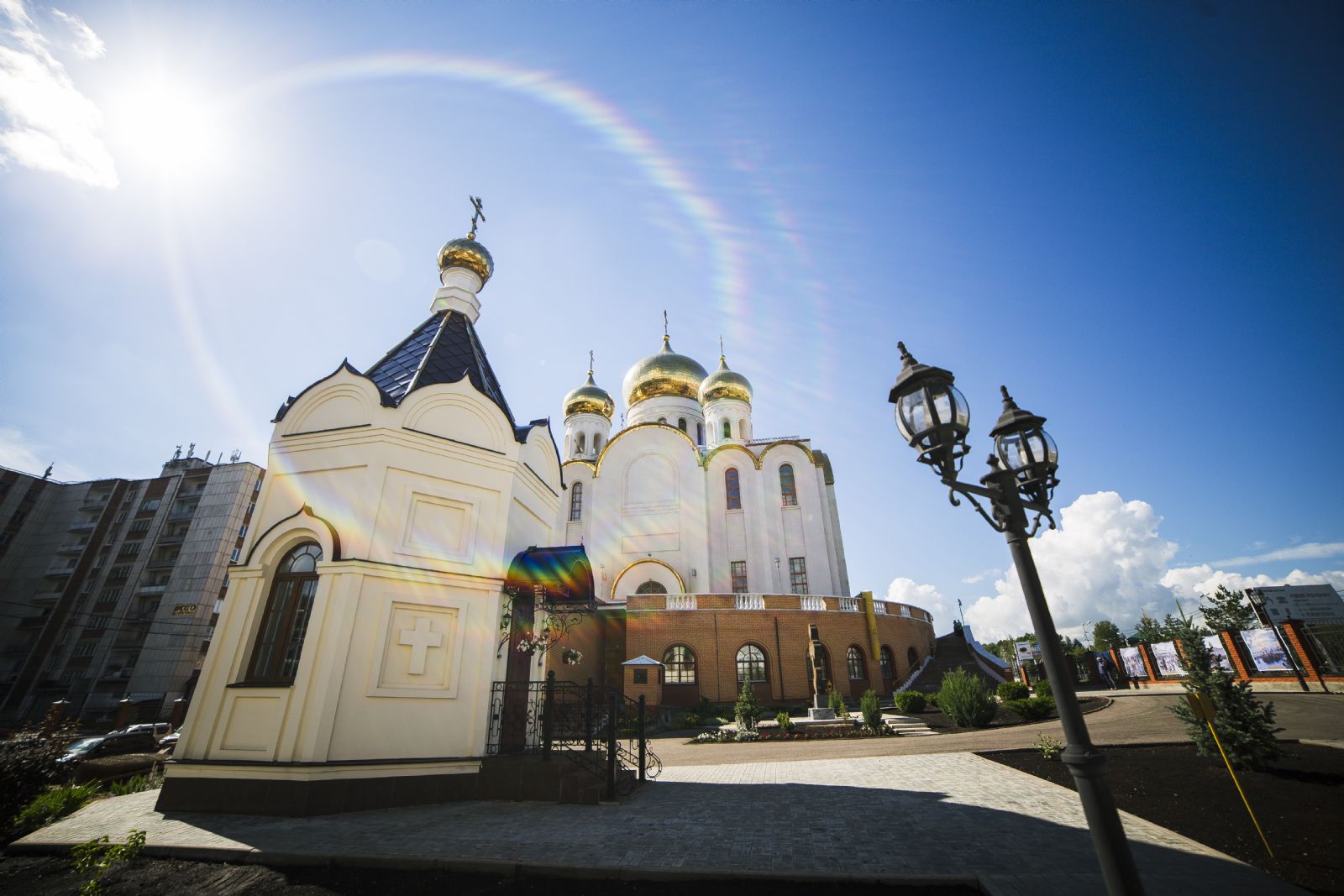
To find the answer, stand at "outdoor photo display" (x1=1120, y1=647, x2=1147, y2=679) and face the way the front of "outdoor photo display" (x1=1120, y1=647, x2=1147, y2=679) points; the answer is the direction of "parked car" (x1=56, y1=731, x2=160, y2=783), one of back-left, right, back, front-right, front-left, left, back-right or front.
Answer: front-right

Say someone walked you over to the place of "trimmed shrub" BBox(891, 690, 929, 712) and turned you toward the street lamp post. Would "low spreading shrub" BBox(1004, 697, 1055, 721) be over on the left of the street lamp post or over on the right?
left

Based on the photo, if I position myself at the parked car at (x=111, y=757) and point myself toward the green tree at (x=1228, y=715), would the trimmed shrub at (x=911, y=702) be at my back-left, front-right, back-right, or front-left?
front-left

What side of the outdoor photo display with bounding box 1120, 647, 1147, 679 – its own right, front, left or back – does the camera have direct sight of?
front

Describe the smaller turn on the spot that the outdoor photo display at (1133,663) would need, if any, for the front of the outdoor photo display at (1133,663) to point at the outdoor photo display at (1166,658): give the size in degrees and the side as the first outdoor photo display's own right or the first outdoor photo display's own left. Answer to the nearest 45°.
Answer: approximately 45° to the first outdoor photo display's own left

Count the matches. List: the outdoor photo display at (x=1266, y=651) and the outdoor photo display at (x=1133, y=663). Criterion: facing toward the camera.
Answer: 2

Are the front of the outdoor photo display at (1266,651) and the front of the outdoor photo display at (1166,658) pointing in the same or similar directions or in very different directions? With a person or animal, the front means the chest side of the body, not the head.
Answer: same or similar directions

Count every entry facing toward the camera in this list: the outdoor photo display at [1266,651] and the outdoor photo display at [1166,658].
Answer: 2

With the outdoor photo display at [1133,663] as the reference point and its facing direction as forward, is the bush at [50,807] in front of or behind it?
in front

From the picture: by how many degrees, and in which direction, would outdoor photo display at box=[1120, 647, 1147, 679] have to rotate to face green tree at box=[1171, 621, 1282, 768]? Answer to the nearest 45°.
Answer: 0° — it already faces it

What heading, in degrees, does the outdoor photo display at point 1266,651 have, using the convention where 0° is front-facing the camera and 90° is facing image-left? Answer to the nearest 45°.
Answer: approximately 0°

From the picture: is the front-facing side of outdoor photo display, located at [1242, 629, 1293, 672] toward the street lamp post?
yes

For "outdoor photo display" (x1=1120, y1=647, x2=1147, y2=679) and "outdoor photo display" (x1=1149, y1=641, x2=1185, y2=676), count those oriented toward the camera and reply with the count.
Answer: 2

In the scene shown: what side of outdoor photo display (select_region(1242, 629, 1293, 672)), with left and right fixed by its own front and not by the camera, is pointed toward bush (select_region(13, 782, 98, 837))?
front

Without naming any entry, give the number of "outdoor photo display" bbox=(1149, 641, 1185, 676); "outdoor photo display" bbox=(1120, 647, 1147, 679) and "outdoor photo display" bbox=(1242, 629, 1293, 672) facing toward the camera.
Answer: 3

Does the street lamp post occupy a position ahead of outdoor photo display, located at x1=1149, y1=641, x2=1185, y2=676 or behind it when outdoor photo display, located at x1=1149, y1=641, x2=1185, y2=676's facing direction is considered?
ahead
